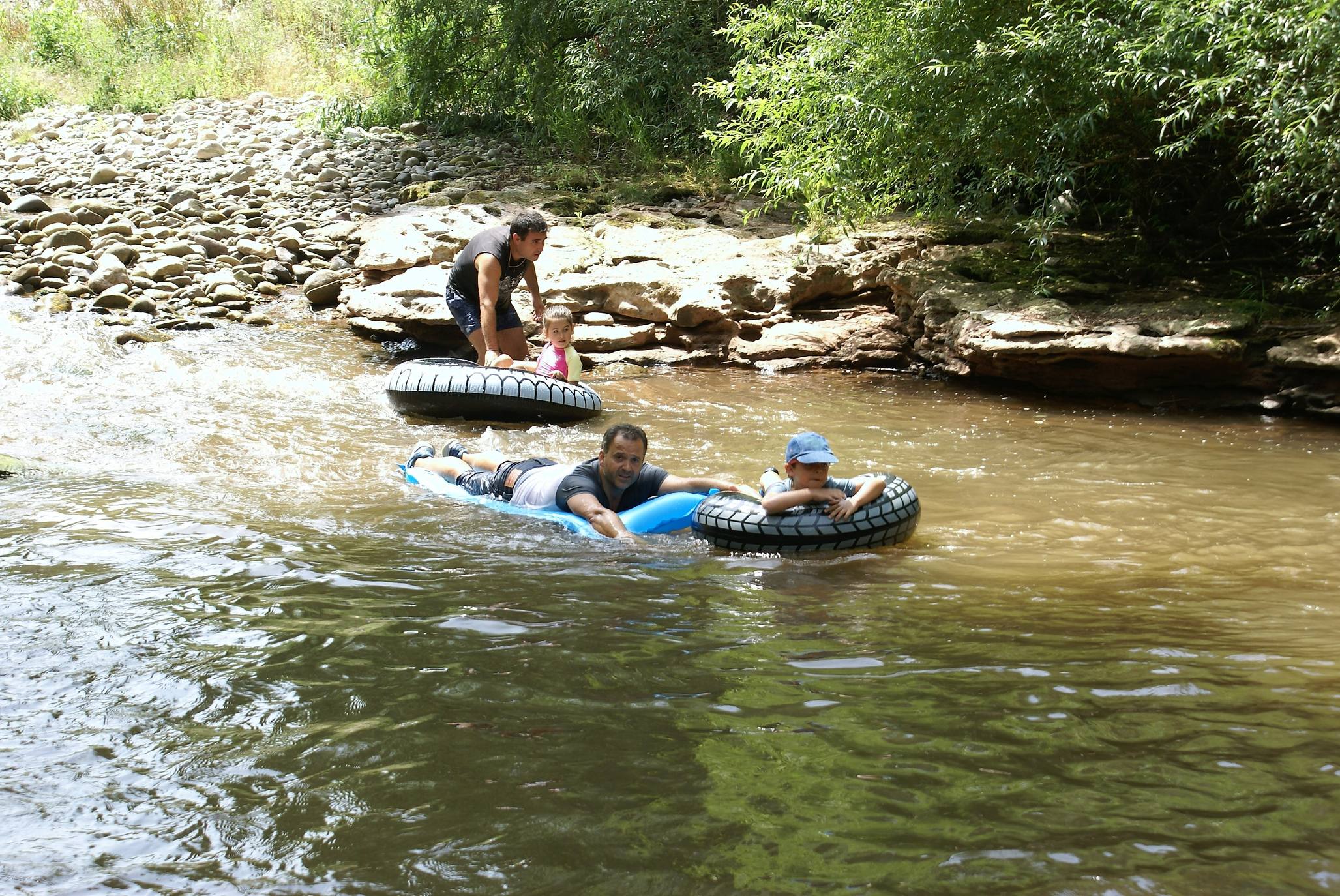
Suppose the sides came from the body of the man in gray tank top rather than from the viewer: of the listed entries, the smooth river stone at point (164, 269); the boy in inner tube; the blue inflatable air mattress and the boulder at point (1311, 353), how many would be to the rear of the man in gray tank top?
1

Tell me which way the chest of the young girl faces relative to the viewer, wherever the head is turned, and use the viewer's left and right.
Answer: facing the viewer and to the left of the viewer

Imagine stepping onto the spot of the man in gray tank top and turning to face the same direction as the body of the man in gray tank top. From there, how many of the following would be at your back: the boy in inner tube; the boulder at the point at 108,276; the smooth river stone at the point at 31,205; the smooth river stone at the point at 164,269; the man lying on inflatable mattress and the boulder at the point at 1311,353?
3

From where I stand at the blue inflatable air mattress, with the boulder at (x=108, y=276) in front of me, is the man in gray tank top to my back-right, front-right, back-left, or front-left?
front-right

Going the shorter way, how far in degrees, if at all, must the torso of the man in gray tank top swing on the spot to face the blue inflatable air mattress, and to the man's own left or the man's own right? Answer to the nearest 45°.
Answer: approximately 45° to the man's own right

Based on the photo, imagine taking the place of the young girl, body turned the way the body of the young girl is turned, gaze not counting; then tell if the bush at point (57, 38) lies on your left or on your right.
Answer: on your right

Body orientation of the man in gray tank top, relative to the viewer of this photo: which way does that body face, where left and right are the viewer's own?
facing the viewer and to the right of the viewer

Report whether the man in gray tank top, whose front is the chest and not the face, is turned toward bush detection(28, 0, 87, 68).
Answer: no

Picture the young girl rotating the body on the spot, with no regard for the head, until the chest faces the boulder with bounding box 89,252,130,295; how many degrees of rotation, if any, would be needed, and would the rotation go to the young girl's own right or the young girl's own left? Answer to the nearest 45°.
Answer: approximately 90° to the young girl's own right

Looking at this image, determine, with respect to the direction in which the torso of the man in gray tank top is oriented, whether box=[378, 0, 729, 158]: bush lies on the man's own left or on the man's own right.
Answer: on the man's own left

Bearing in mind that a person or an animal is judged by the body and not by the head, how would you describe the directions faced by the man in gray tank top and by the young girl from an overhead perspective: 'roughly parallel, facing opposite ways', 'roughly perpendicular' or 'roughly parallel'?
roughly perpendicular

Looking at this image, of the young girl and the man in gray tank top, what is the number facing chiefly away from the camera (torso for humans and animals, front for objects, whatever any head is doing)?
0

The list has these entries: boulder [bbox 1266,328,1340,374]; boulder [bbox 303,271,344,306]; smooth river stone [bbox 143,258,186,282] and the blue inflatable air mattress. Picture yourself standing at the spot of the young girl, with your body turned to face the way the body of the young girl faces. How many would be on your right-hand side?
2

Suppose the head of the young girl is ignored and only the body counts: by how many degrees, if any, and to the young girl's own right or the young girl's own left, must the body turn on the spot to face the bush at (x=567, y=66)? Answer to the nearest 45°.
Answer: approximately 135° to the young girl's own right

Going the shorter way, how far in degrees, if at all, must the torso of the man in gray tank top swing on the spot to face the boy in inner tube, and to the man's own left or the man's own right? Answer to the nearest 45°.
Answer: approximately 45° to the man's own right

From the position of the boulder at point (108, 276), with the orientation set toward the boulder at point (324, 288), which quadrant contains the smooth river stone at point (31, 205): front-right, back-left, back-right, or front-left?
back-left
